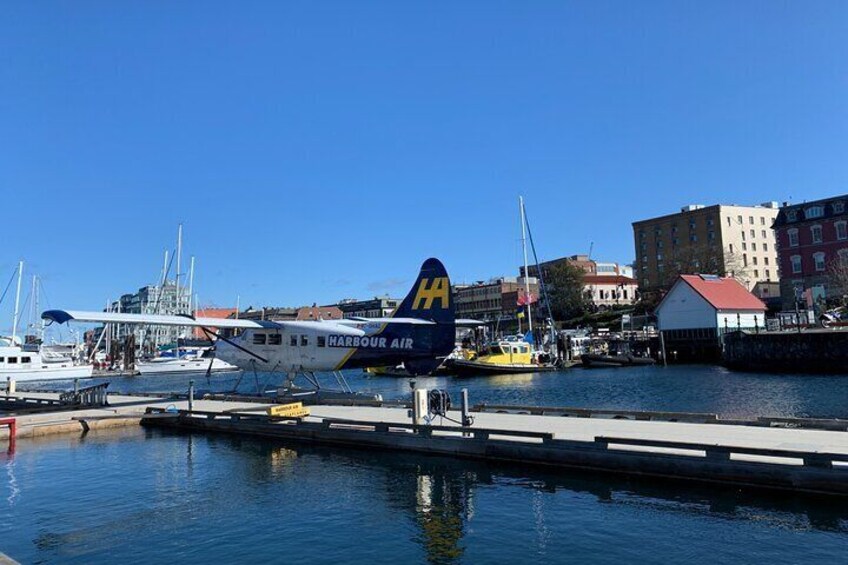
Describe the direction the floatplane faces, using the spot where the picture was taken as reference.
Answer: facing away from the viewer and to the left of the viewer

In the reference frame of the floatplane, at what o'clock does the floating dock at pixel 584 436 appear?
The floating dock is roughly at 7 o'clock from the floatplane.

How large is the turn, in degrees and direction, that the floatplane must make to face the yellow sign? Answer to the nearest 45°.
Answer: approximately 90° to its left
